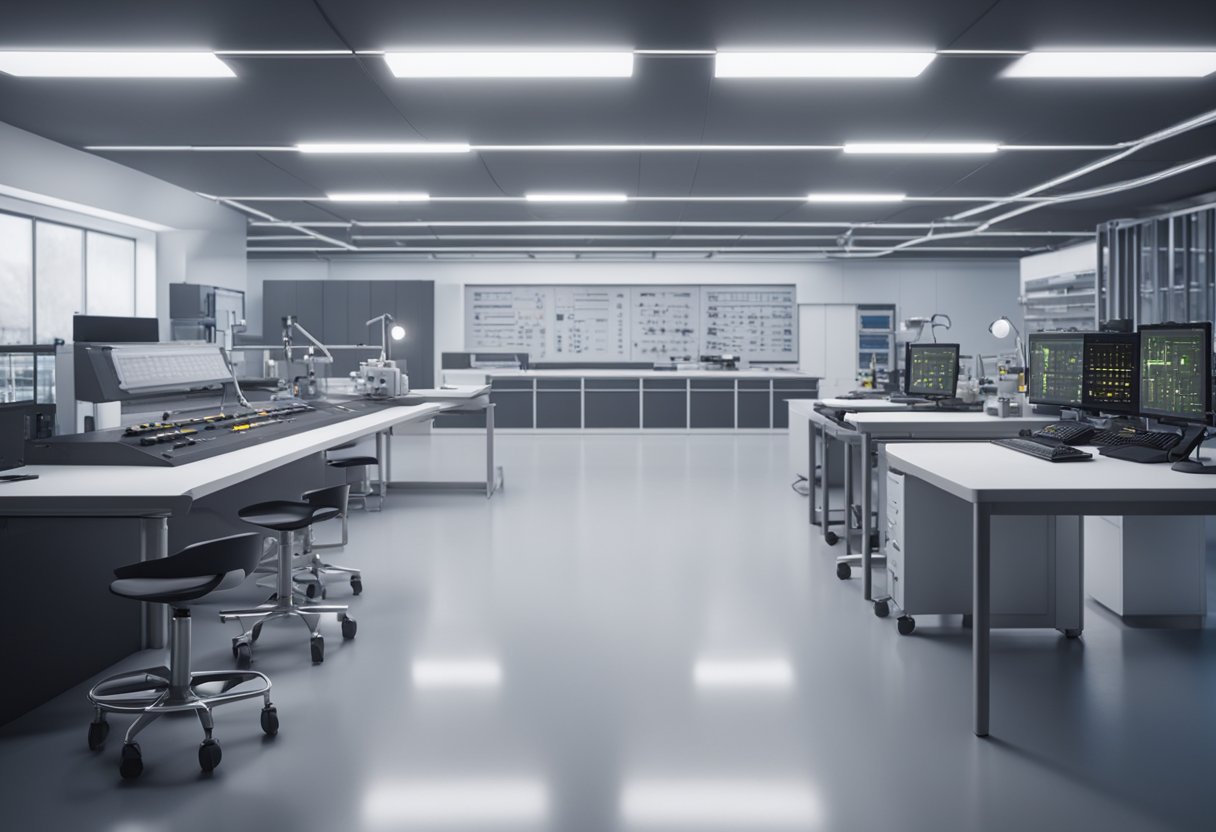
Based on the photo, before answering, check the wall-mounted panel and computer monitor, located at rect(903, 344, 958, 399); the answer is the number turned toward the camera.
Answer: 2

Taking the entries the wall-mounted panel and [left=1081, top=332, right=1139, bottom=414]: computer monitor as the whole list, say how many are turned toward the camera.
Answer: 2

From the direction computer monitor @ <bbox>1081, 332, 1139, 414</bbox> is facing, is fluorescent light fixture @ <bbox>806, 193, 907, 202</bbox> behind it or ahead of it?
behind
